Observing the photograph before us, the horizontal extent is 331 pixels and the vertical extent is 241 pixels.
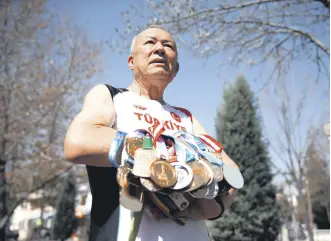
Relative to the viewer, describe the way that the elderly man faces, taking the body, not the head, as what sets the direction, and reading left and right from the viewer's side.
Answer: facing the viewer and to the right of the viewer

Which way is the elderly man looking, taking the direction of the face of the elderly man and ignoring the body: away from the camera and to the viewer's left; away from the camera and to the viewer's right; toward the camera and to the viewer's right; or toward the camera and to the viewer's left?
toward the camera and to the viewer's right

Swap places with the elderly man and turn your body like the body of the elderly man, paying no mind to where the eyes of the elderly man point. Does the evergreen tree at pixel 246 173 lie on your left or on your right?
on your left
